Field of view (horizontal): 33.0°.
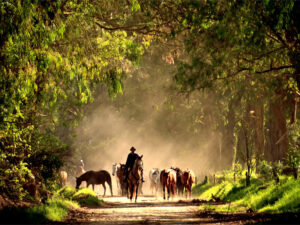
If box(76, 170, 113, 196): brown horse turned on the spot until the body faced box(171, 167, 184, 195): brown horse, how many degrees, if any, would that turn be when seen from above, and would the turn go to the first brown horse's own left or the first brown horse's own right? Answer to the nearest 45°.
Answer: approximately 135° to the first brown horse's own left

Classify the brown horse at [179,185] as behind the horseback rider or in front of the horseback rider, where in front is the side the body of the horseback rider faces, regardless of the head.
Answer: behind

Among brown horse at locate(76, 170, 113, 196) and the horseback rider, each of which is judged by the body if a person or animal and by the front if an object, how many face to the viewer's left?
1

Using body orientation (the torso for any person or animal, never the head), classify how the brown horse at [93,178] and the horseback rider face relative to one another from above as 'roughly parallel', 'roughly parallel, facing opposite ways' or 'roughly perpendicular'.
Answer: roughly perpendicular

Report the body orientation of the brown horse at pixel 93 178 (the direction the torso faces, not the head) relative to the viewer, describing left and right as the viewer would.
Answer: facing to the left of the viewer

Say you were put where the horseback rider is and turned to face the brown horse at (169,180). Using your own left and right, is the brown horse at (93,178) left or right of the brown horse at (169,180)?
left

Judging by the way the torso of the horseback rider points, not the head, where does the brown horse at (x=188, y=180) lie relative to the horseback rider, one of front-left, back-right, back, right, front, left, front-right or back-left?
back-left

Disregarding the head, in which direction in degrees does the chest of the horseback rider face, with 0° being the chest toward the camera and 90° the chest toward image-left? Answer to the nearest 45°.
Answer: approximately 0°

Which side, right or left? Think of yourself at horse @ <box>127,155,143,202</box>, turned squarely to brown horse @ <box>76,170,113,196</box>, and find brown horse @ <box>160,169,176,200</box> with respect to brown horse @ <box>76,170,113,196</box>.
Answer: right
